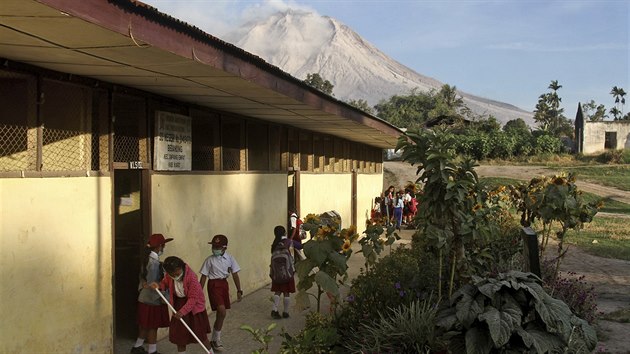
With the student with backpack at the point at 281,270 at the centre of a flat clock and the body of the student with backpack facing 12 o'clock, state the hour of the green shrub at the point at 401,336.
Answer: The green shrub is roughly at 5 o'clock from the student with backpack.

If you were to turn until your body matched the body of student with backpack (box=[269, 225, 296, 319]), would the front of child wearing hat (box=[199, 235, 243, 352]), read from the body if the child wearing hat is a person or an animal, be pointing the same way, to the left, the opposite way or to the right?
the opposite way

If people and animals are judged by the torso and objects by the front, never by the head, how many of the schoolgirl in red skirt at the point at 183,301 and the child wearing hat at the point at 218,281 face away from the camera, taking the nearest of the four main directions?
0

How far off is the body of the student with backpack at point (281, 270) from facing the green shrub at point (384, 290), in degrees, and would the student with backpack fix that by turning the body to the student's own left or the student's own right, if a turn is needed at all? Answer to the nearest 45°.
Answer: approximately 135° to the student's own right

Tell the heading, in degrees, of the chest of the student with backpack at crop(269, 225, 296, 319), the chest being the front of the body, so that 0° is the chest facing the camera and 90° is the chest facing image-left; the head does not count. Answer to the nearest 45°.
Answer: approximately 180°

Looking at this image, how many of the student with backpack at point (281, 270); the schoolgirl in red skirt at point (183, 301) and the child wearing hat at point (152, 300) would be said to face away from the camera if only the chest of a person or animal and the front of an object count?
1
